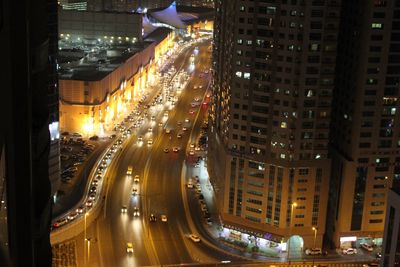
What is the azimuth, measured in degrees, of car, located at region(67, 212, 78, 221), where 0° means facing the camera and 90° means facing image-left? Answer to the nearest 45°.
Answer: approximately 45°

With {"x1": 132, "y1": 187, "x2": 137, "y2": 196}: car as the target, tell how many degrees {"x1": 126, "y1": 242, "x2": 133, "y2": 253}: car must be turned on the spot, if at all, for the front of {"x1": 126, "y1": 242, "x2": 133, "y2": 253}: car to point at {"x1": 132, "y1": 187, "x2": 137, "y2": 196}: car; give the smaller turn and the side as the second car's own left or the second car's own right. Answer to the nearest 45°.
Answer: approximately 180°

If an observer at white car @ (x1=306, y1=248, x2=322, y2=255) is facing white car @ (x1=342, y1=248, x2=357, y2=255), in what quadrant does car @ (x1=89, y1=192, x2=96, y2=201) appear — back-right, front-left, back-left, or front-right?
back-left

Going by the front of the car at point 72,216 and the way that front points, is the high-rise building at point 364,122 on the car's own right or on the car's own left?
on the car's own left

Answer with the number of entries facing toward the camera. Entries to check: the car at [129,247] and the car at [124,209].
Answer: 2

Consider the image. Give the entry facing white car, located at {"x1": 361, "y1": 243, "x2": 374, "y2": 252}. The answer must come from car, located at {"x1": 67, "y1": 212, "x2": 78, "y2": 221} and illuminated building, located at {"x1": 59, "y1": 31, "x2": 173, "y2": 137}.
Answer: the illuminated building

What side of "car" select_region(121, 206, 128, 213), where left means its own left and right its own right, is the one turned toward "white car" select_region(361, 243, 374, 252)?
left

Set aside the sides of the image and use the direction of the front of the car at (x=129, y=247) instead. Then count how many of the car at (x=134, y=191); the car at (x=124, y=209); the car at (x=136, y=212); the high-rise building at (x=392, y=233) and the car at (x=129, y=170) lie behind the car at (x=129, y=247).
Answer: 4

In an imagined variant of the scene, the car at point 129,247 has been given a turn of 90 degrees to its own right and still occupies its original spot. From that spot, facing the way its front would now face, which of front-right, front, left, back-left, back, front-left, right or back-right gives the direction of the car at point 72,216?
front-right

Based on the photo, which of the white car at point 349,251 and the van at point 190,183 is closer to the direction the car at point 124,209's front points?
the white car

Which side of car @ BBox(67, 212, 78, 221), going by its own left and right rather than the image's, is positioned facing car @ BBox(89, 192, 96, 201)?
back

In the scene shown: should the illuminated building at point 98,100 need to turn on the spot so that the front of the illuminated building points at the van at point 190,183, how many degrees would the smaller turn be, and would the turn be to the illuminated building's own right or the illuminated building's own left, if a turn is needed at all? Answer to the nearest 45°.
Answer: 0° — it already faces it

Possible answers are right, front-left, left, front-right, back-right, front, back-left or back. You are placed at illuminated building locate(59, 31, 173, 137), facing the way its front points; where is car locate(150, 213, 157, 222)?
front-right
